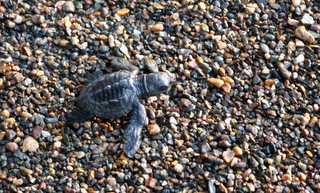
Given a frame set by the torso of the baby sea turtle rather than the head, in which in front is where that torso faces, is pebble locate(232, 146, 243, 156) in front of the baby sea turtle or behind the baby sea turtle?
in front

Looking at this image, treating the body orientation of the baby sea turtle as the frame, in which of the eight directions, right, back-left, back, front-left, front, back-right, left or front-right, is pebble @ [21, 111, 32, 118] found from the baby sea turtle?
back

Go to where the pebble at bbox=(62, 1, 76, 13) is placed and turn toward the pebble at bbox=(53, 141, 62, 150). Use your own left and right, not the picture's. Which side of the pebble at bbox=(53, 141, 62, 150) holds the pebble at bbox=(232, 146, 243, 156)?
left

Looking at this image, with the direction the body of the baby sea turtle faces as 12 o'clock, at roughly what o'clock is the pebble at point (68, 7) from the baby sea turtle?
The pebble is roughly at 8 o'clock from the baby sea turtle.

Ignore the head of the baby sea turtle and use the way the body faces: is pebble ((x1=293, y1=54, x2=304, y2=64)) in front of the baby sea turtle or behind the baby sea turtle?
in front

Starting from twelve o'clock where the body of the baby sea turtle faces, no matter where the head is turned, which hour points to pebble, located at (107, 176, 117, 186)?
The pebble is roughly at 3 o'clock from the baby sea turtle.

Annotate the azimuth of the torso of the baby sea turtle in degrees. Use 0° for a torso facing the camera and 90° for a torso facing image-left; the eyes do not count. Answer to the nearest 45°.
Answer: approximately 270°

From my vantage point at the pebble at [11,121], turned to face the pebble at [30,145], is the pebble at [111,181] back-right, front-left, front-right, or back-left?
front-left

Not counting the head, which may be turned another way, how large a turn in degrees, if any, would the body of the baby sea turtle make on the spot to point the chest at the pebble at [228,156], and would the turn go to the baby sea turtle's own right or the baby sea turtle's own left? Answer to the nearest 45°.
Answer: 0° — it already faces it

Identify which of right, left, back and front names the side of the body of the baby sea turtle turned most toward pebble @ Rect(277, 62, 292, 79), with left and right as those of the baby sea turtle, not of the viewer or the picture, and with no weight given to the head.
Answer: front

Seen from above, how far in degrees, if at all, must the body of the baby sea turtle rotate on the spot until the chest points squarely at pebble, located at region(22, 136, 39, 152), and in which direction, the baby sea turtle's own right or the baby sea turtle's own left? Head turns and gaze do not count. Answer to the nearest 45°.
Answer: approximately 135° to the baby sea turtle's own right

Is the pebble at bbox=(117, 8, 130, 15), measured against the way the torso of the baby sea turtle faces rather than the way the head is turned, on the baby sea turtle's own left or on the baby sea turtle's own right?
on the baby sea turtle's own left

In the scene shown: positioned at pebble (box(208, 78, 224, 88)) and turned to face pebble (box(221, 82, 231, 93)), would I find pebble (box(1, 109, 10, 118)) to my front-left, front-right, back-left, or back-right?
back-right

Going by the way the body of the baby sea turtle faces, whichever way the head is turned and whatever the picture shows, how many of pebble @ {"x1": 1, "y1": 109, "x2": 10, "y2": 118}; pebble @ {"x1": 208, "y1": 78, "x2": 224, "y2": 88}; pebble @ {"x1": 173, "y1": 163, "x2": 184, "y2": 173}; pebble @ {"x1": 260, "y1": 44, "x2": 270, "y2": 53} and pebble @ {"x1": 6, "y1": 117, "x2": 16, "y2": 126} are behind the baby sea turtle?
2
